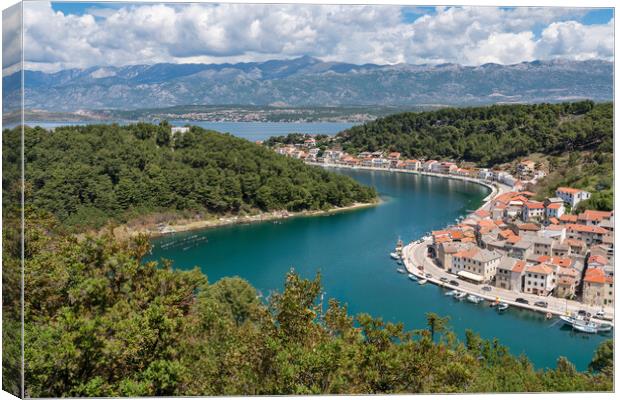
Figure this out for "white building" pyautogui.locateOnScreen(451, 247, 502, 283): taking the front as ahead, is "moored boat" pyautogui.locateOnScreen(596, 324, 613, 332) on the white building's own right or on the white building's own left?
on the white building's own left

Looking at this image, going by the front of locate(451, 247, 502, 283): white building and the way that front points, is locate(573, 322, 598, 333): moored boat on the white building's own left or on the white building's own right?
on the white building's own left

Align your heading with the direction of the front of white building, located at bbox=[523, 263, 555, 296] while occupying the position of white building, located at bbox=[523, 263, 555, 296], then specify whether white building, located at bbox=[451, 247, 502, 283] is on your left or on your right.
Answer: on your right

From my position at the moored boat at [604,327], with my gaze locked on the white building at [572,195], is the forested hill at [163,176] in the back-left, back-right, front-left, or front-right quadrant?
front-left

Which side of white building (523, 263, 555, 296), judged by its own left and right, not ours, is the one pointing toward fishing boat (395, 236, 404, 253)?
right

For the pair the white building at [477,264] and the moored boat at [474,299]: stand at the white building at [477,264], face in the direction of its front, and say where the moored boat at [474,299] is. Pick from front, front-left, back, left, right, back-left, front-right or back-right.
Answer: front-left

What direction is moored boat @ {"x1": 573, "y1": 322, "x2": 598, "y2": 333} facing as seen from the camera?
to the viewer's left

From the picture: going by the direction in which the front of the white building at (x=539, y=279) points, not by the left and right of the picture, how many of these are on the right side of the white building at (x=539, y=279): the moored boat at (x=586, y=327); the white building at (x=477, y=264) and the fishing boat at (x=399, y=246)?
2

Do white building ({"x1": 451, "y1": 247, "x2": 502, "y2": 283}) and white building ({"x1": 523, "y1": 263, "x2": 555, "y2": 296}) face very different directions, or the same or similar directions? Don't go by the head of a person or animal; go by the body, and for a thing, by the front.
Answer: same or similar directions

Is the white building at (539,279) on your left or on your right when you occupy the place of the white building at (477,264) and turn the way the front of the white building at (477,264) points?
on your left

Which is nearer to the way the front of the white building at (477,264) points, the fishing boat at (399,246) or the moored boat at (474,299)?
the moored boat

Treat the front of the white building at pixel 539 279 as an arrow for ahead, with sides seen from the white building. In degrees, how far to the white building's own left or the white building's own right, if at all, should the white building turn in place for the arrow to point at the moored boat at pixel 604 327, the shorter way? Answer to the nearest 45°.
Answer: approximately 90° to the white building's own left

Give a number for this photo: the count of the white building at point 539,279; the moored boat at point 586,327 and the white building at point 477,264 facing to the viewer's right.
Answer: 0

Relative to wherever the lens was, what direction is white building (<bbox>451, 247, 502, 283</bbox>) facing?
facing the viewer and to the left of the viewer

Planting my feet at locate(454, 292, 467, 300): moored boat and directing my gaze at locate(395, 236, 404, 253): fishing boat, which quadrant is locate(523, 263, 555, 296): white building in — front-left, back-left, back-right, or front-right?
back-right

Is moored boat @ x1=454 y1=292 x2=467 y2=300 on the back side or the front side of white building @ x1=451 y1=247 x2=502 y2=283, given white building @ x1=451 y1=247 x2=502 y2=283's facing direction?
on the front side
